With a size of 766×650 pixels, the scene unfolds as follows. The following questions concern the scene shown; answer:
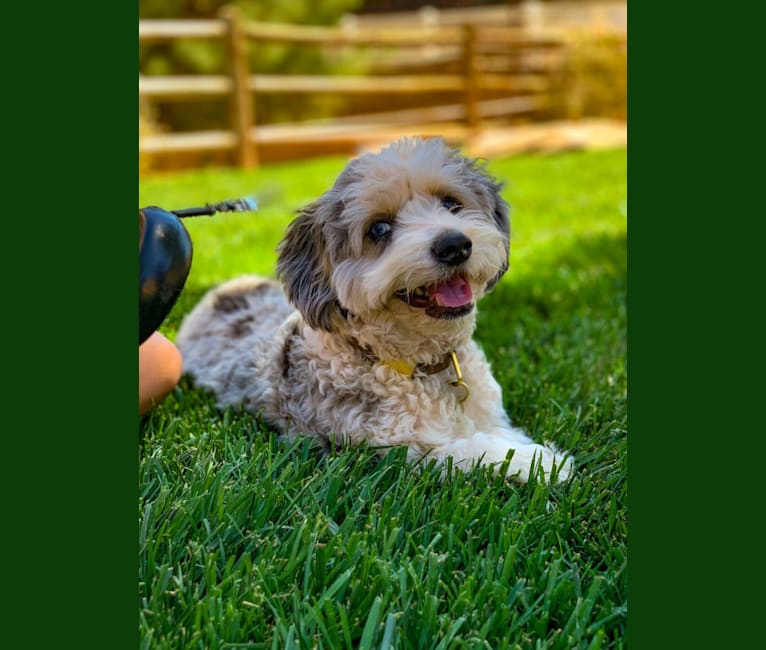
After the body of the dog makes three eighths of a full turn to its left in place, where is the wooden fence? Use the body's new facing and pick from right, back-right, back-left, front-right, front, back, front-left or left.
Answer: front

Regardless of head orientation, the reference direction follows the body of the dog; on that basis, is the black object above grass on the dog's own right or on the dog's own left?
on the dog's own right

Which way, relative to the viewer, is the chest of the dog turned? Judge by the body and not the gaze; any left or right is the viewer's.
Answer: facing the viewer and to the right of the viewer
